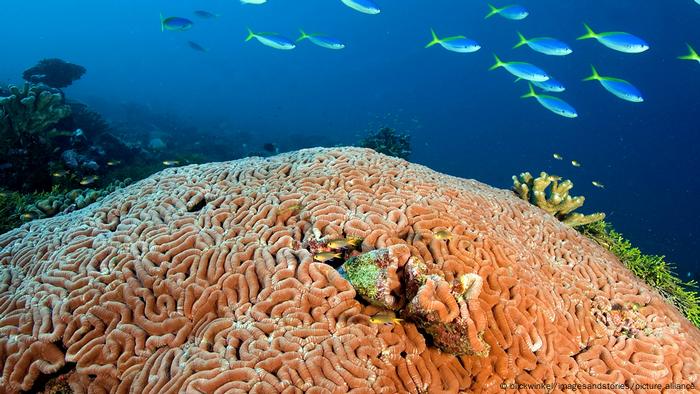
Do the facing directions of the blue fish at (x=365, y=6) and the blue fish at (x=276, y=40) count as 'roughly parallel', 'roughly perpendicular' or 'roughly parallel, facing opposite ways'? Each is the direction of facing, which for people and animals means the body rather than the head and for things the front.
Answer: roughly parallel

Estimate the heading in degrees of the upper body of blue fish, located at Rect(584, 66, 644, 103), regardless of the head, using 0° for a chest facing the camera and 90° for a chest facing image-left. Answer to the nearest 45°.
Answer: approximately 270°

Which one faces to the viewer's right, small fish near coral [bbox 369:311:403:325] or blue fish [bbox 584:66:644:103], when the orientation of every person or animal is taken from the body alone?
the blue fish

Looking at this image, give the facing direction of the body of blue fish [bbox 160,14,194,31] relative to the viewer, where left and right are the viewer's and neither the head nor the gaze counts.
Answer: facing to the right of the viewer

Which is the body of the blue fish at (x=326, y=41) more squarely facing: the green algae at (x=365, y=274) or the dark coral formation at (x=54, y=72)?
the green algae

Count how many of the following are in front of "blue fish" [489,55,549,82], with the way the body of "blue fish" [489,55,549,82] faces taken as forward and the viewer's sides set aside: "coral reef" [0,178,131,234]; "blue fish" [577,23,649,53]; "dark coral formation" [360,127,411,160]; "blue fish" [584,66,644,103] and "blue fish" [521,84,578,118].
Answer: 3

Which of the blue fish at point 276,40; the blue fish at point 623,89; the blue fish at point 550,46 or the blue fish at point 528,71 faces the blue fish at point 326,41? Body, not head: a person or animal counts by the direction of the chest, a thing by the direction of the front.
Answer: the blue fish at point 276,40

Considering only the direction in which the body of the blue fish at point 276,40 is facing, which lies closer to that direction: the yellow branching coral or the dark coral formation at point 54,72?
the yellow branching coral

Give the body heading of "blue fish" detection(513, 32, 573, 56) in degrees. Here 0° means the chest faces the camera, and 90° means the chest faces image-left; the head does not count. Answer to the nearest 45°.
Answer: approximately 270°

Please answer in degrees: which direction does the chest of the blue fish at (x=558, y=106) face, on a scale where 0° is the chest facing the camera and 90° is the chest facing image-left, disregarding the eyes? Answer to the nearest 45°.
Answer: approximately 270°

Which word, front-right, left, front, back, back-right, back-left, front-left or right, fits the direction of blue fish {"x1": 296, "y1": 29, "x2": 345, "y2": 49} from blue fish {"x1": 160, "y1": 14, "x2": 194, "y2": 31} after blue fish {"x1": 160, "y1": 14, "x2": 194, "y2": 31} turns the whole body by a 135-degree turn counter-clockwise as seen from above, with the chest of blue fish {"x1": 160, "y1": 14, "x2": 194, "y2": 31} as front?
back

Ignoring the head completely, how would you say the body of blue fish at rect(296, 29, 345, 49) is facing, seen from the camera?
to the viewer's right

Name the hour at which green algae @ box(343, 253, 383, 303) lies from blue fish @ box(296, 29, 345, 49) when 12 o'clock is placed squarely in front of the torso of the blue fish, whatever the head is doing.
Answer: The green algae is roughly at 3 o'clock from the blue fish.

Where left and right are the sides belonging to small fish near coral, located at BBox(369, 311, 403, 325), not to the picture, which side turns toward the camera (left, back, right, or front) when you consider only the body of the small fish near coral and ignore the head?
left

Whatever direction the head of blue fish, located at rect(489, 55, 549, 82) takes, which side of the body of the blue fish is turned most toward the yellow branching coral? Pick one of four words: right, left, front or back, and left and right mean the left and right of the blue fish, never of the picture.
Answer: right
